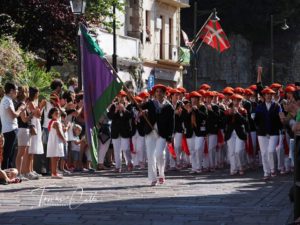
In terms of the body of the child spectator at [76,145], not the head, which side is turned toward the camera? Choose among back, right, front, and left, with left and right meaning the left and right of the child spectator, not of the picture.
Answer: right

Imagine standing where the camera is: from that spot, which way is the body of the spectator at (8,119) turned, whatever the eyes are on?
to the viewer's right

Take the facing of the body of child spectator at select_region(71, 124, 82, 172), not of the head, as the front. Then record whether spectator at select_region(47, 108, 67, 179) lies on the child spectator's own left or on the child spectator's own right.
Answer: on the child spectator's own right

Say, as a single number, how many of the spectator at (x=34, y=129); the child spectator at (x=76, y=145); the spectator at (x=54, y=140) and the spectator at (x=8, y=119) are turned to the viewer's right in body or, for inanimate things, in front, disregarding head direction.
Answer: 4

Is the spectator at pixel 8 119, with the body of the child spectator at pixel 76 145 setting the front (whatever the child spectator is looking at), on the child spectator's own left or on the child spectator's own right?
on the child spectator's own right

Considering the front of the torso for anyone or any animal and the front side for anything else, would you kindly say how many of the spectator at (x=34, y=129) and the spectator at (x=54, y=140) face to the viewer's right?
2

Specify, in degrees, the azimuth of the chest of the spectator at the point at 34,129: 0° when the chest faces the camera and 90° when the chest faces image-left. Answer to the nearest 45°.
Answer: approximately 270°

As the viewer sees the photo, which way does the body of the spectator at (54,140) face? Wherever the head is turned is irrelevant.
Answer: to the viewer's right

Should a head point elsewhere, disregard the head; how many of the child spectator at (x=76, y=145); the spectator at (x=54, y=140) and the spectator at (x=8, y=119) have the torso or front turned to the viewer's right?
3
